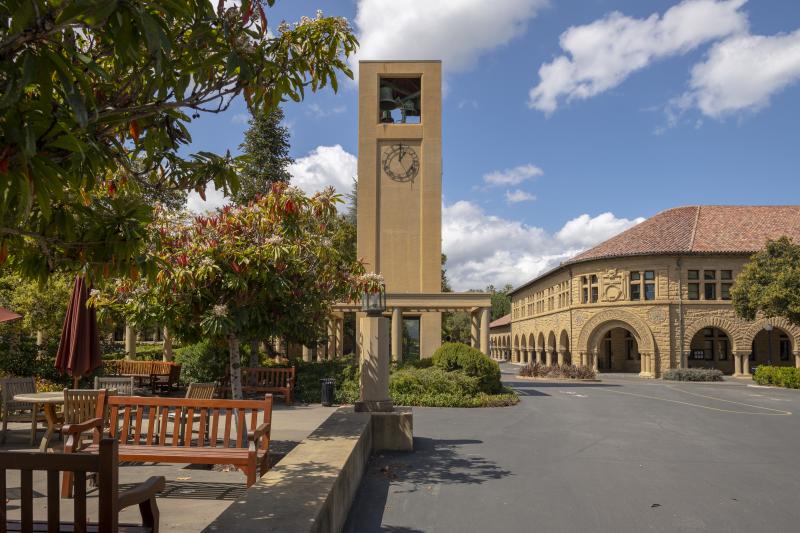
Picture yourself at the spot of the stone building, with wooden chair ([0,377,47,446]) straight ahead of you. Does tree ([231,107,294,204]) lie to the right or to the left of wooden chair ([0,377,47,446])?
right

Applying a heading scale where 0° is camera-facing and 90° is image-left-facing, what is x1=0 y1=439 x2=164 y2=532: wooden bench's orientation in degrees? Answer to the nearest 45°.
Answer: approximately 225°
